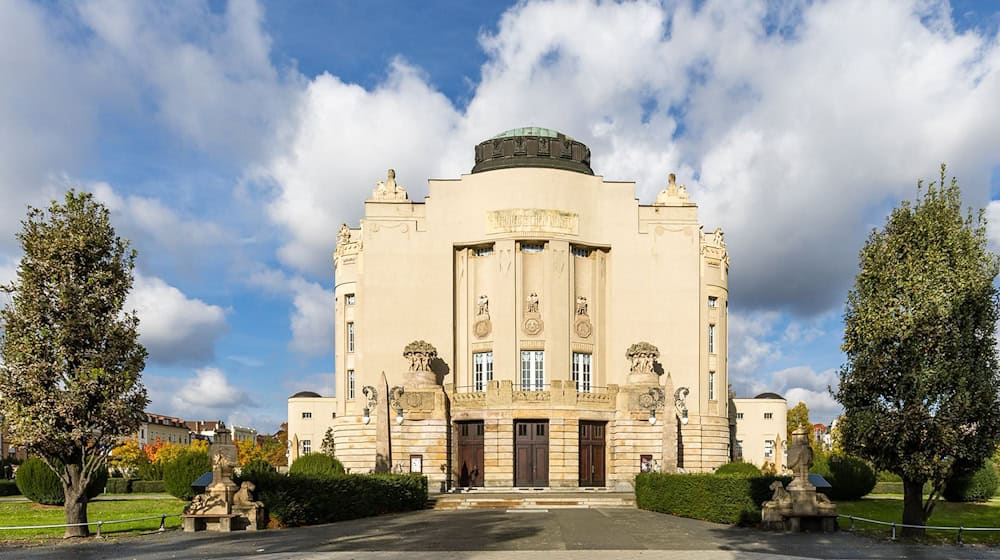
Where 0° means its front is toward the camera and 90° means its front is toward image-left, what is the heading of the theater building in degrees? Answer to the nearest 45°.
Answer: approximately 0°

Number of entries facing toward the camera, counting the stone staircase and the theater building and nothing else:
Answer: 2
